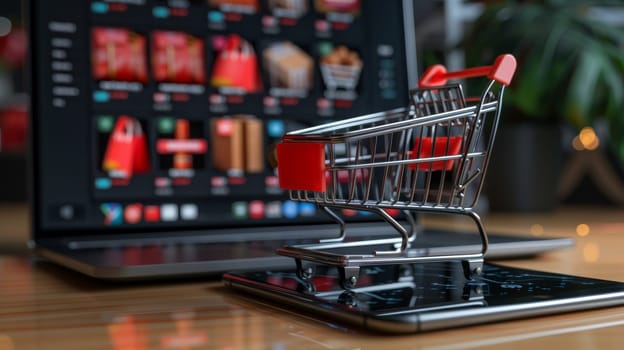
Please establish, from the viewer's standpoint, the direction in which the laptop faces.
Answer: facing the viewer and to the right of the viewer

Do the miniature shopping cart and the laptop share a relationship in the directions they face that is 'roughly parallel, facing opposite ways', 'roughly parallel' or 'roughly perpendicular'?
roughly perpendicular

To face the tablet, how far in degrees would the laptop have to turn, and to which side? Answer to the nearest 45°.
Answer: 0° — it already faces it

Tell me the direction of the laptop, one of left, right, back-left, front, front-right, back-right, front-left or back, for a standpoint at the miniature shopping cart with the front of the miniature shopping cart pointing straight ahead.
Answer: right

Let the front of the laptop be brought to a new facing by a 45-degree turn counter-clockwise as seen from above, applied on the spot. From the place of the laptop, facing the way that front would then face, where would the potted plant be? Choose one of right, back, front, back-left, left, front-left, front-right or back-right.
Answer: front-left

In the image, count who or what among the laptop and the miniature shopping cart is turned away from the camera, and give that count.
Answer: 0

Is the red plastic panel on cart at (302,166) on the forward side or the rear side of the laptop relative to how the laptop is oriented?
on the forward side

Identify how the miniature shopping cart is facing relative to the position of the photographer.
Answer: facing the viewer and to the left of the viewer

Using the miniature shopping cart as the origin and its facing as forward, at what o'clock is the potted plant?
The potted plant is roughly at 5 o'clock from the miniature shopping cart.
